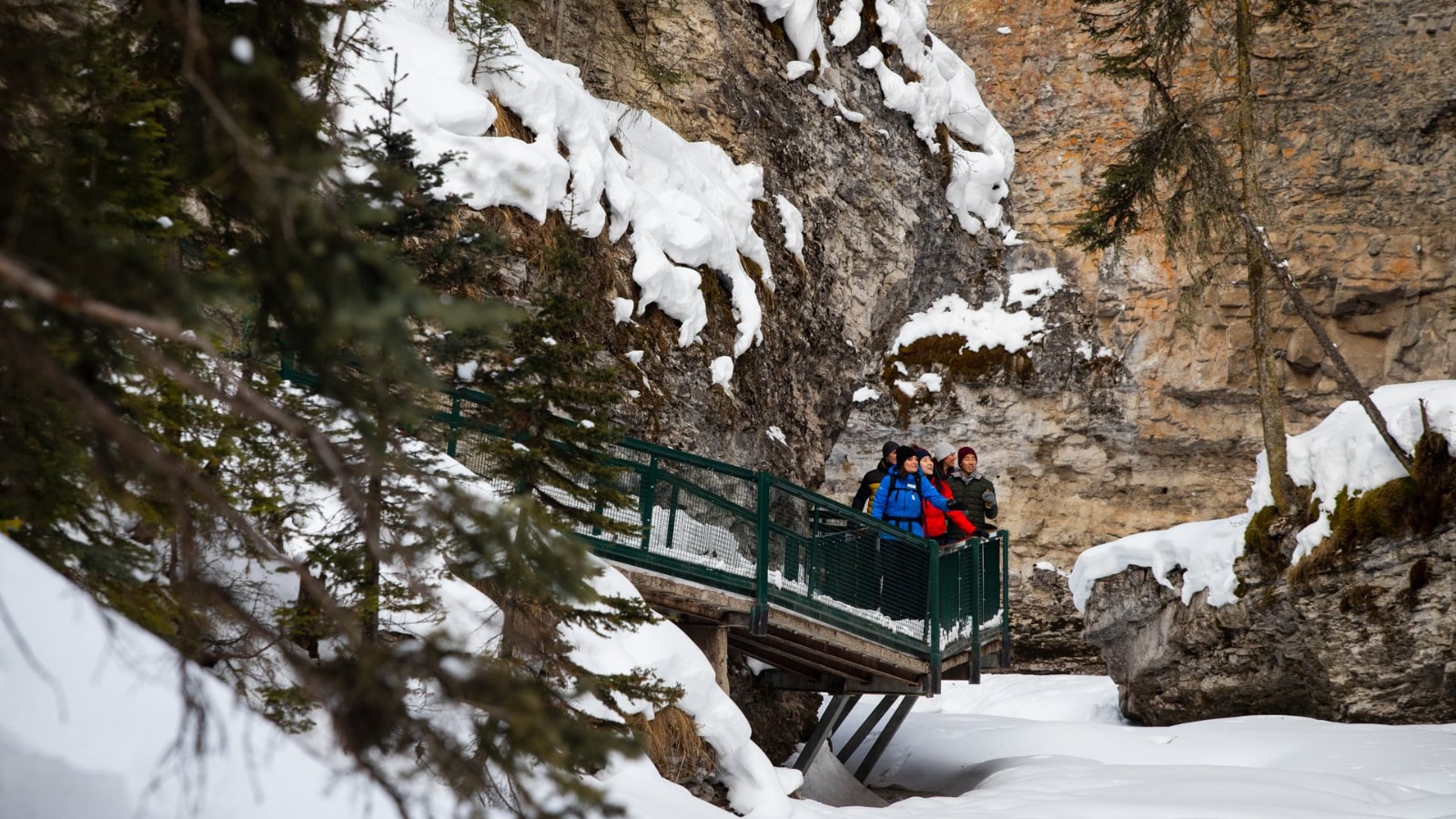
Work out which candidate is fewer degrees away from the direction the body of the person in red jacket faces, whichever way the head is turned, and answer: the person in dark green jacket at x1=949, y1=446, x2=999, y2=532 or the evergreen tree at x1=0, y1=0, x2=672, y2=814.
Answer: the evergreen tree

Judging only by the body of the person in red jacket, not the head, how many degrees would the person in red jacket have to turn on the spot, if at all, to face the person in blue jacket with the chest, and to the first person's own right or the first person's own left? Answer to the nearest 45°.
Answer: approximately 90° to the first person's own right

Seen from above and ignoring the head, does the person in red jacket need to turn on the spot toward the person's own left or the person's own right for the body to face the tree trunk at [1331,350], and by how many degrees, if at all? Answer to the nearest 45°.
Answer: approximately 90° to the person's own left

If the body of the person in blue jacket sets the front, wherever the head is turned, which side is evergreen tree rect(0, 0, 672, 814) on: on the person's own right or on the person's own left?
on the person's own right

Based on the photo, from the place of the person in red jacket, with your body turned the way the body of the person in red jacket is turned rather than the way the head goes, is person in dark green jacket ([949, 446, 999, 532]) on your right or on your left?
on your left

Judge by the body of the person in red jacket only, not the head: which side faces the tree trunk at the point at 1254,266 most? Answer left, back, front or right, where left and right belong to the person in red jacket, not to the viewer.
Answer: left

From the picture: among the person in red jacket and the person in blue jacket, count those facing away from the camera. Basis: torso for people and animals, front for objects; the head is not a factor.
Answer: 0

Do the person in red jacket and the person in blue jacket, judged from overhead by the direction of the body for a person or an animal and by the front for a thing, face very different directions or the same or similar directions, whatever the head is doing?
same or similar directions

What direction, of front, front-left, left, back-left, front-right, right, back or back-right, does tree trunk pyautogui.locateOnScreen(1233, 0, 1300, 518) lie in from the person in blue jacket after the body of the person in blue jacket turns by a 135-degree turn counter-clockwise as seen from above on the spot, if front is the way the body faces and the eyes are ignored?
front-right
